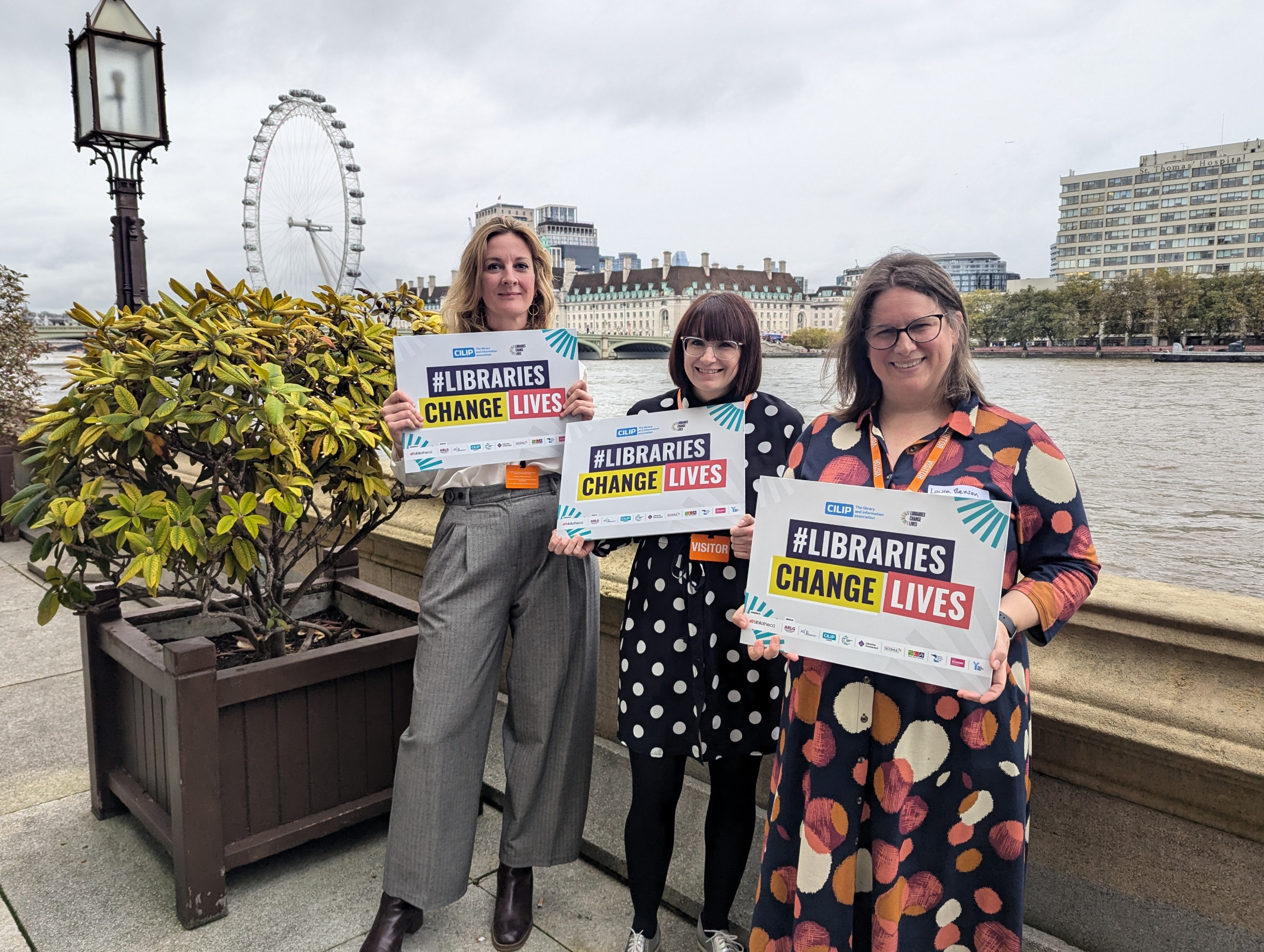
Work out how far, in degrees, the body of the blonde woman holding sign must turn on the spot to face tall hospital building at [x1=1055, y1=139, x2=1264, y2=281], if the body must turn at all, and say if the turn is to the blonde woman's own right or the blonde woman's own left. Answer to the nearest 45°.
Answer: approximately 135° to the blonde woman's own left

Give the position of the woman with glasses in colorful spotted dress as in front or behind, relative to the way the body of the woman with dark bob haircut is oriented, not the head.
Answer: in front

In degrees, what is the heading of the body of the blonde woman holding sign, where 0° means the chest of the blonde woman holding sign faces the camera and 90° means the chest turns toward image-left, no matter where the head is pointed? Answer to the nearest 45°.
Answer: approximately 0°

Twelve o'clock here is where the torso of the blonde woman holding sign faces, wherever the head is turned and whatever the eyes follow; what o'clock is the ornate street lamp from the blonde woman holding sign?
The ornate street lamp is roughly at 5 o'clock from the blonde woman holding sign.

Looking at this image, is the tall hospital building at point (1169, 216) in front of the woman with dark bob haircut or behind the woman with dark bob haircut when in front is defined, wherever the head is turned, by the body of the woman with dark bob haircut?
behind

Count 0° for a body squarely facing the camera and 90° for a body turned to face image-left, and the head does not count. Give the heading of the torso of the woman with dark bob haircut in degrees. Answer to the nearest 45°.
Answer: approximately 0°

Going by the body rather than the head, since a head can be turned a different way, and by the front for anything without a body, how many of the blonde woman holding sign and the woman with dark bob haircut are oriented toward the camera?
2
